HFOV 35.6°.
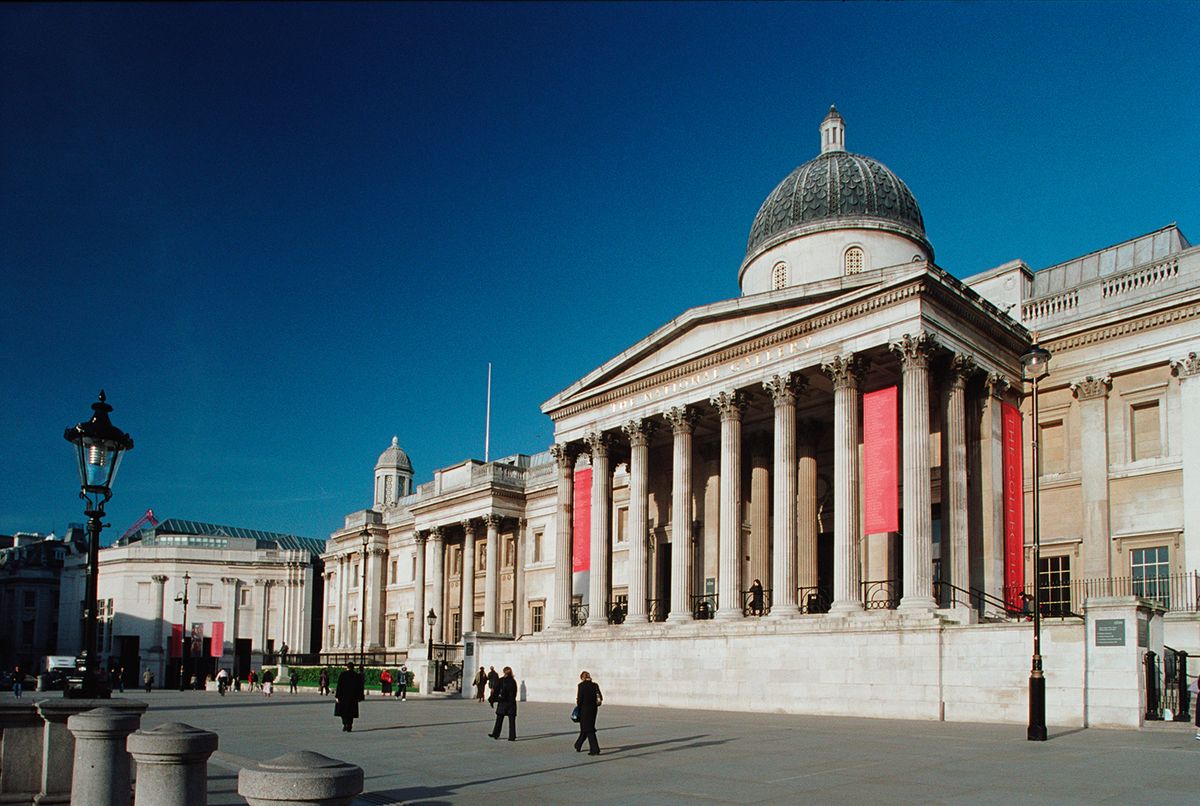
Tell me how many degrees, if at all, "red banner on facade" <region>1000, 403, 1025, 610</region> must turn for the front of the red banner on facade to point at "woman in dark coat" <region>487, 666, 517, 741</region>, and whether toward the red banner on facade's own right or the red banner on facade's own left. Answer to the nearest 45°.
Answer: approximately 90° to the red banner on facade's own right

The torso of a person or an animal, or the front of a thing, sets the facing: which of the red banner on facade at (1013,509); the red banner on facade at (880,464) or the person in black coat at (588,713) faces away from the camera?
the person in black coat

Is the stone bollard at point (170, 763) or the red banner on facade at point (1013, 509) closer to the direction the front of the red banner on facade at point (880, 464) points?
the stone bollard

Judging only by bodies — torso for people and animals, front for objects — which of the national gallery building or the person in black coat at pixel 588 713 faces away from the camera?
the person in black coat

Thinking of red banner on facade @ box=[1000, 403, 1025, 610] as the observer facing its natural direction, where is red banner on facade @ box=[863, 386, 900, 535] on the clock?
red banner on facade @ box=[863, 386, 900, 535] is roughly at 3 o'clock from red banner on facade @ box=[1000, 403, 1025, 610].

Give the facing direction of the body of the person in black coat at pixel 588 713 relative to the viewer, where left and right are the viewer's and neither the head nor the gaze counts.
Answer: facing away from the viewer

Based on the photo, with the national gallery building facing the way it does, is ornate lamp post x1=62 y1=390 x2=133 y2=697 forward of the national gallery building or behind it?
forward
